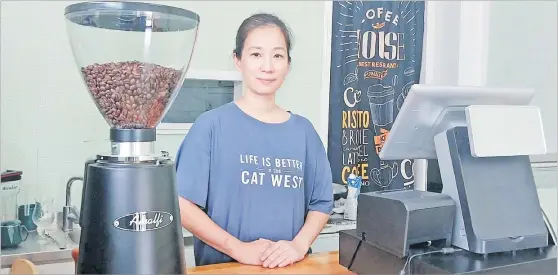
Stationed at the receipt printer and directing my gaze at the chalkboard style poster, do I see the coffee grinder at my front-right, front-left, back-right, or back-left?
back-left

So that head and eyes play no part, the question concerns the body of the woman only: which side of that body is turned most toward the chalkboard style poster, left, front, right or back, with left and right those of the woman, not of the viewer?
left

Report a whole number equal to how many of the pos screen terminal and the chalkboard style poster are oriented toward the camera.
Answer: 1

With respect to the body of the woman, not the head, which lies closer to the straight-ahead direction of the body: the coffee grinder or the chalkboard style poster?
the coffee grinder

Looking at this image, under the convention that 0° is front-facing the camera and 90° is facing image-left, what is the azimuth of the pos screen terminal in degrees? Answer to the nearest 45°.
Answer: approximately 135°

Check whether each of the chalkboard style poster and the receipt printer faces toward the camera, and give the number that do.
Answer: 1

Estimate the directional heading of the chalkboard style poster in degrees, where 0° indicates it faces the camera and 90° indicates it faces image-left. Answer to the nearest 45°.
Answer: approximately 0°

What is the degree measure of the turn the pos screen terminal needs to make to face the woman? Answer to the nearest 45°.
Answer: approximately 45° to its left

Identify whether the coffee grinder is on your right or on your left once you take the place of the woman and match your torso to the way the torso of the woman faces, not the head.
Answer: on your right
